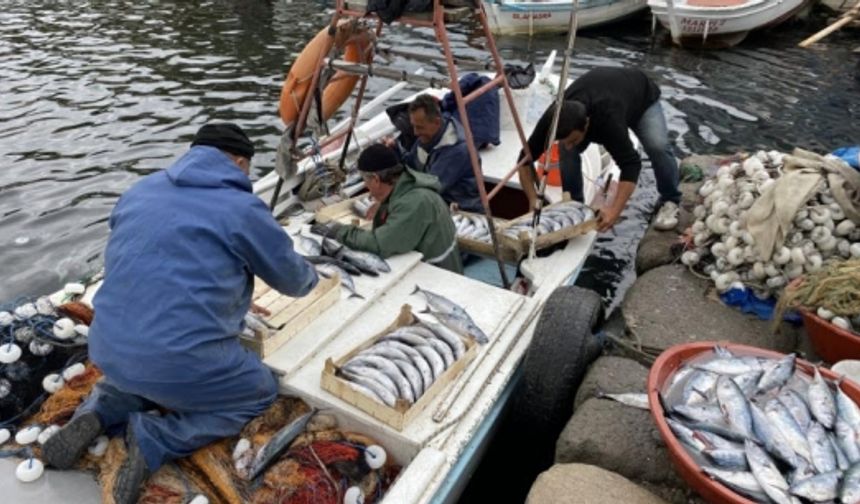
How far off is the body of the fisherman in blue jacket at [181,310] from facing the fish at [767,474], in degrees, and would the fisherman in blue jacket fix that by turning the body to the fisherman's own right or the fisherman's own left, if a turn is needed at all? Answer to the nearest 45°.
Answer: approximately 90° to the fisherman's own right

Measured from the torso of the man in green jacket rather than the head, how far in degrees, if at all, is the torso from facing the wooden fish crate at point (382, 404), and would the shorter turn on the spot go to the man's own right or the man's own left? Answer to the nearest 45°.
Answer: approximately 90° to the man's own left

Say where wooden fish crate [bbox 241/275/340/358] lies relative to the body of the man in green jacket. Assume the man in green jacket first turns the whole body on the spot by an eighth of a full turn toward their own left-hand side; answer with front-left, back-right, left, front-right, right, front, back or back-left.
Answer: front

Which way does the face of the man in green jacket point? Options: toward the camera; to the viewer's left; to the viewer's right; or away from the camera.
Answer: to the viewer's left

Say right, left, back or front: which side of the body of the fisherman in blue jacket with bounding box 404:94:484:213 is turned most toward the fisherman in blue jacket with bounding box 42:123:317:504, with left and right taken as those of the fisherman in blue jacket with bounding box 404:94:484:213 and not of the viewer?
front

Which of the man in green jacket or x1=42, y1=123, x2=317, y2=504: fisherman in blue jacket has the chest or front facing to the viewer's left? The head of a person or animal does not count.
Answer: the man in green jacket

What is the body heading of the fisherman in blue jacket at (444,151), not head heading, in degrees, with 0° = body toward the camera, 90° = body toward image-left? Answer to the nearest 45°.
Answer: approximately 45°

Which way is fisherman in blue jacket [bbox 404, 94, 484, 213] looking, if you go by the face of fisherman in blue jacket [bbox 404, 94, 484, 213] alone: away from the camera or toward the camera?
toward the camera

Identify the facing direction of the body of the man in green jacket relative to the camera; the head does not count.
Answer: to the viewer's left

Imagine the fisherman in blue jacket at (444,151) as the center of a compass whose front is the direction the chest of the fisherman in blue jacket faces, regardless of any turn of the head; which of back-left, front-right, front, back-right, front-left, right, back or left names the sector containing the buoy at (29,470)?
front

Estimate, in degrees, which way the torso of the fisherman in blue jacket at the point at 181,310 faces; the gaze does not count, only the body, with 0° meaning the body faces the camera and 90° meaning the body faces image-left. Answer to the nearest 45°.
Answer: approximately 225°

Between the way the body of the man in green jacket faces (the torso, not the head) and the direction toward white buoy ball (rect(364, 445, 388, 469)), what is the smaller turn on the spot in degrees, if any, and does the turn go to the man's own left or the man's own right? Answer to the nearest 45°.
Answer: approximately 90° to the man's own left

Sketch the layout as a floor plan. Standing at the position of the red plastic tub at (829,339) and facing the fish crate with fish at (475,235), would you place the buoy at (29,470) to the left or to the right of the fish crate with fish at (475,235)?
left

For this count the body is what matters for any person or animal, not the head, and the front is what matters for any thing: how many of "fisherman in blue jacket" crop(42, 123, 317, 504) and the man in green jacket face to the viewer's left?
1

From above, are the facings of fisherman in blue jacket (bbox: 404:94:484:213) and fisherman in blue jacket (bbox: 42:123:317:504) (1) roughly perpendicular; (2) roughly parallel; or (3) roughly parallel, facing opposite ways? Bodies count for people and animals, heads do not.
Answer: roughly parallel, facing opposite ways

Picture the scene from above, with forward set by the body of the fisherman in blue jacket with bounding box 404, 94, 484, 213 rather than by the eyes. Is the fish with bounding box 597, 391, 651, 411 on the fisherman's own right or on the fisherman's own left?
on the fisherman's own left

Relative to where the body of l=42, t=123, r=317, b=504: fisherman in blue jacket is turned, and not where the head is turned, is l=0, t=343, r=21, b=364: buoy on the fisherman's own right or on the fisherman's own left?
on the fisherman's own left

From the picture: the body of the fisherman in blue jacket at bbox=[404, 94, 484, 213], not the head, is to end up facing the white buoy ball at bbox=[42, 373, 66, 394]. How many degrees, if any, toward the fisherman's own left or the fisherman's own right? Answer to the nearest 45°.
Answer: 0° — they already face it
